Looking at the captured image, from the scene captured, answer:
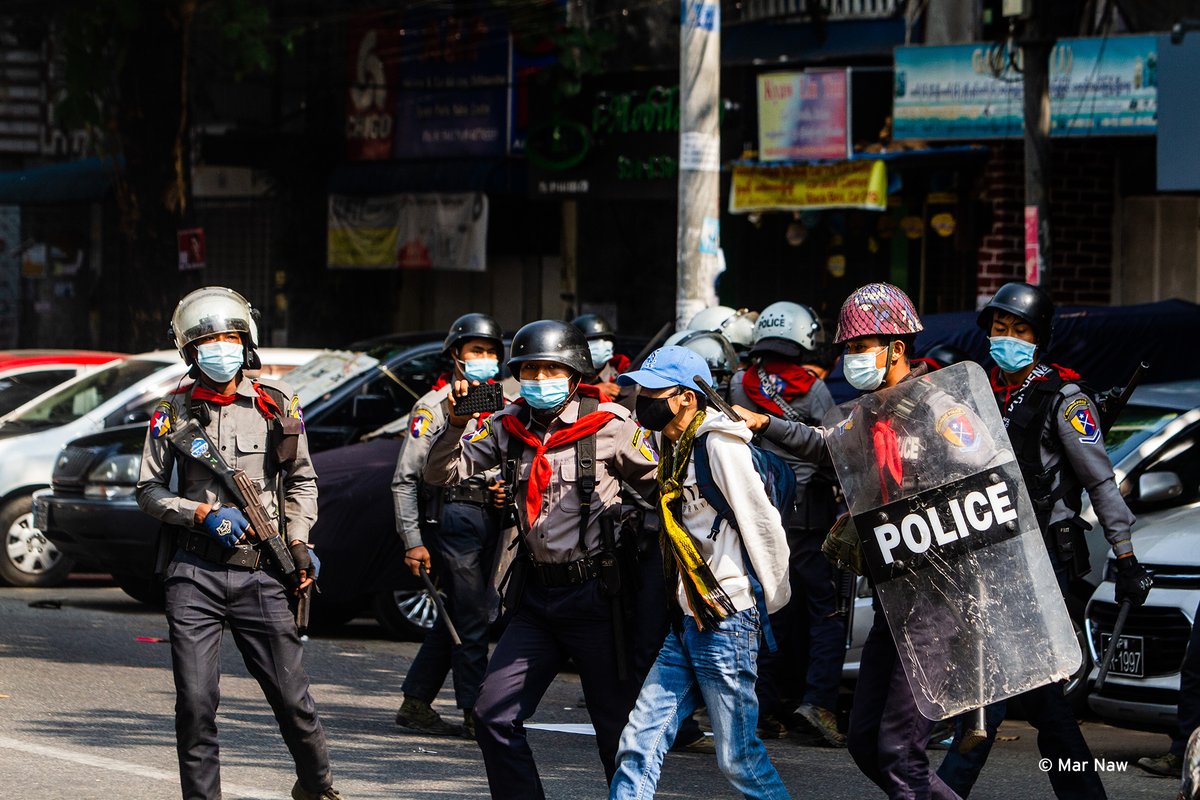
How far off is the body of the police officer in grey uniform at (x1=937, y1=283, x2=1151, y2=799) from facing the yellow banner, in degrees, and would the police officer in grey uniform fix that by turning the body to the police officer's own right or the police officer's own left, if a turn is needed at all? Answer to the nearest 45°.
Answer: approximately 135° to the police officer's own right

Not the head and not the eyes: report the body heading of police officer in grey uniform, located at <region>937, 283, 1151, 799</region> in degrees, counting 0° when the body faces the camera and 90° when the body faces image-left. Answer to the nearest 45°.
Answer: approximately 45°

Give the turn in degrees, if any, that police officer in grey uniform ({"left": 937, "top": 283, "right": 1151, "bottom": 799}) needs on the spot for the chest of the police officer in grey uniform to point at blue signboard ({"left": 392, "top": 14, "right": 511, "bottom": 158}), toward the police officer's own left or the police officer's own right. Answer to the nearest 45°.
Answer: approximately 90° to the police officer's own right

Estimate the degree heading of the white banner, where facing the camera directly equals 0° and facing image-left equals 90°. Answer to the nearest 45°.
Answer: approximately 0°

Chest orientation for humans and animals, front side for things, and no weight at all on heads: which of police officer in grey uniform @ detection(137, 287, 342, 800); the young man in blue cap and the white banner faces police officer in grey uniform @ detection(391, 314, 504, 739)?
the white banner

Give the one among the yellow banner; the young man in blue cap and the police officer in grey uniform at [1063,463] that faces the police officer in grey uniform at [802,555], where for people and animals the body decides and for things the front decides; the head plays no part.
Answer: the yellow banner

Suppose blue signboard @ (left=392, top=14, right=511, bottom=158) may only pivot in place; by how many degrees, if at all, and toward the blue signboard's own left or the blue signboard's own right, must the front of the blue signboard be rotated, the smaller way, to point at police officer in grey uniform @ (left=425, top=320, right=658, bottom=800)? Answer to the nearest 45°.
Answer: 0° — it already faces them

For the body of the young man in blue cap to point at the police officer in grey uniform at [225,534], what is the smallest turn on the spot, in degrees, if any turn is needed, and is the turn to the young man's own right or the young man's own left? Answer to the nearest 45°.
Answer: approximately 45° to the young man's own right
